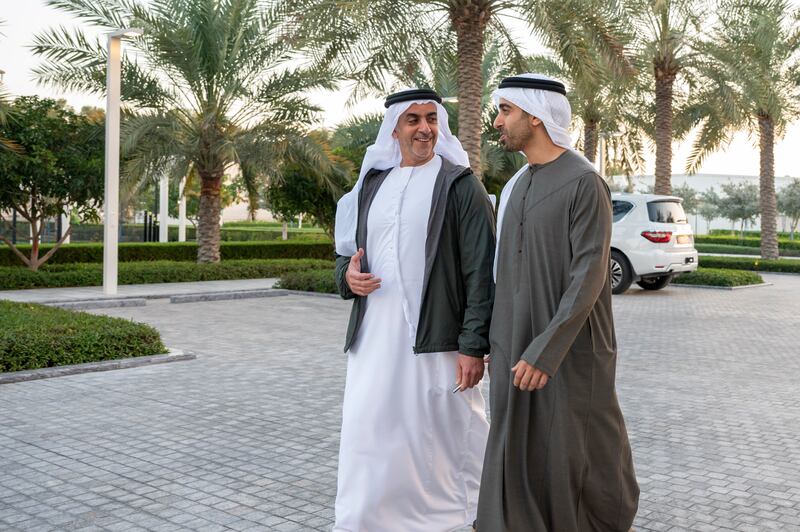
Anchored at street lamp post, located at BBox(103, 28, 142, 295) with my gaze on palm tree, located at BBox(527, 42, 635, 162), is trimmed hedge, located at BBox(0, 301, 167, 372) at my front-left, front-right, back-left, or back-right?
back-right

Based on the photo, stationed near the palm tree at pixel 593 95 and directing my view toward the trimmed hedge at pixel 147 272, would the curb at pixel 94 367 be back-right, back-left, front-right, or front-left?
front-left

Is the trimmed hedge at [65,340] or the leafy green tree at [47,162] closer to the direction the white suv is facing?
the leafy green tree

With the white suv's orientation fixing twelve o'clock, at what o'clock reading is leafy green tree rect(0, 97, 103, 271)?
The leafy green tree is roughly at 10 o'clock from the white suv.

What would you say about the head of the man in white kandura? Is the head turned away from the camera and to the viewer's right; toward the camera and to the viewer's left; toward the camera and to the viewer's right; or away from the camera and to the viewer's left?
toward the camera and to the viewer's right

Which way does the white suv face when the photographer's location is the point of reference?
facing away from the viewer and to the left of the viewer

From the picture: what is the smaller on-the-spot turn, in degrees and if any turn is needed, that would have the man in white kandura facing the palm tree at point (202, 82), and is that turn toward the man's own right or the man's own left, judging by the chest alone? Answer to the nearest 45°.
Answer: approximately 135° to the man's own right

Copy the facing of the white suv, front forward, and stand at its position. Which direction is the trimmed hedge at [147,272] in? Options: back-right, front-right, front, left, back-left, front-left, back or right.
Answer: front-left

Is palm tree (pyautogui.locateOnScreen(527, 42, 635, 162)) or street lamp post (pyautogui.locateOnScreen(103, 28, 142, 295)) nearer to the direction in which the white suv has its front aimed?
the palm tree

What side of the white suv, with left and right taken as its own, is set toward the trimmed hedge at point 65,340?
left

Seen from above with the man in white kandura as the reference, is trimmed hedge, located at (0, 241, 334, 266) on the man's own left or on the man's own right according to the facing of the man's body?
on the man's own right

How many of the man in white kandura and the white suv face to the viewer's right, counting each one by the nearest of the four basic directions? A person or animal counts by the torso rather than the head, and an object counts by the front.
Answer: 0

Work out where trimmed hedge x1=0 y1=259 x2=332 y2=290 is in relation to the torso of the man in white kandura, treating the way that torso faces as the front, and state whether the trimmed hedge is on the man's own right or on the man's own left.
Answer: on the man's own right
